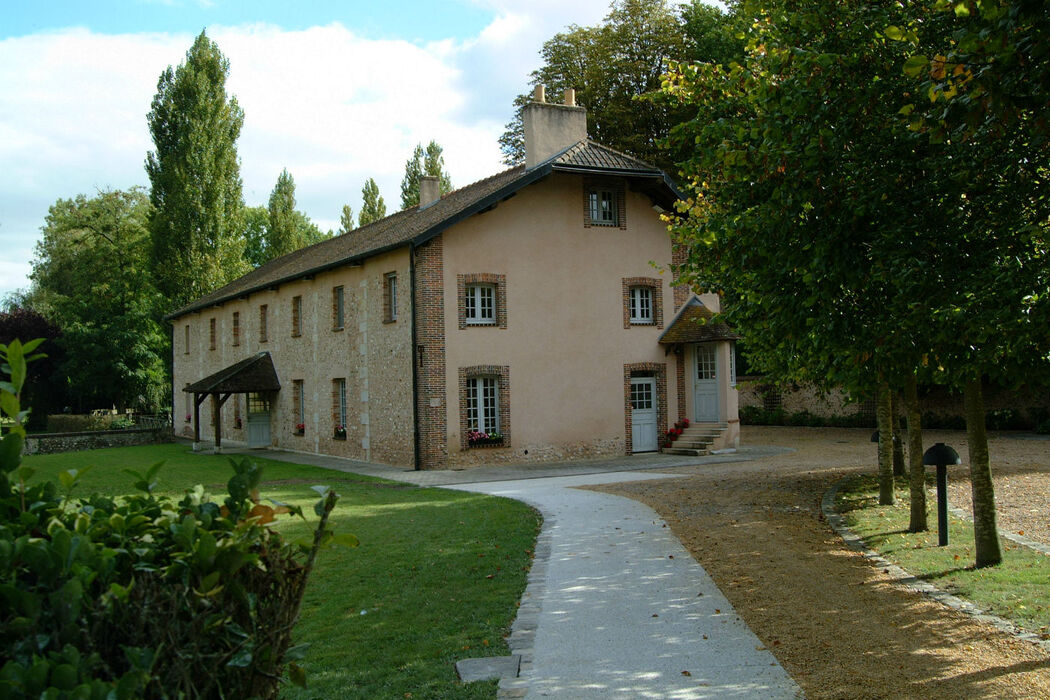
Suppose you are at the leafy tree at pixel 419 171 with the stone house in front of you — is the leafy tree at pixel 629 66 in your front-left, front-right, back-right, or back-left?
front-left
